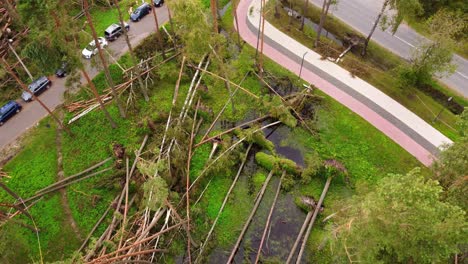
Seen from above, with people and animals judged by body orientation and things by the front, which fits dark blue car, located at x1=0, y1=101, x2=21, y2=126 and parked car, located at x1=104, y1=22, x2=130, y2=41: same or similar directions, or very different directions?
same or similar directions

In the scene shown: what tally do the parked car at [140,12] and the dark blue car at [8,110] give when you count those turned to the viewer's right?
0

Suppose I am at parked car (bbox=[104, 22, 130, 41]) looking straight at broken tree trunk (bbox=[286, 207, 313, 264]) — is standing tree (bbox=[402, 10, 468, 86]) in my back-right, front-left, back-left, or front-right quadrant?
front-left

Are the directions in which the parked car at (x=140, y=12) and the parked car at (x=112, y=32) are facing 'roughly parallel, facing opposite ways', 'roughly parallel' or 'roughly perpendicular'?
roughly parallel
